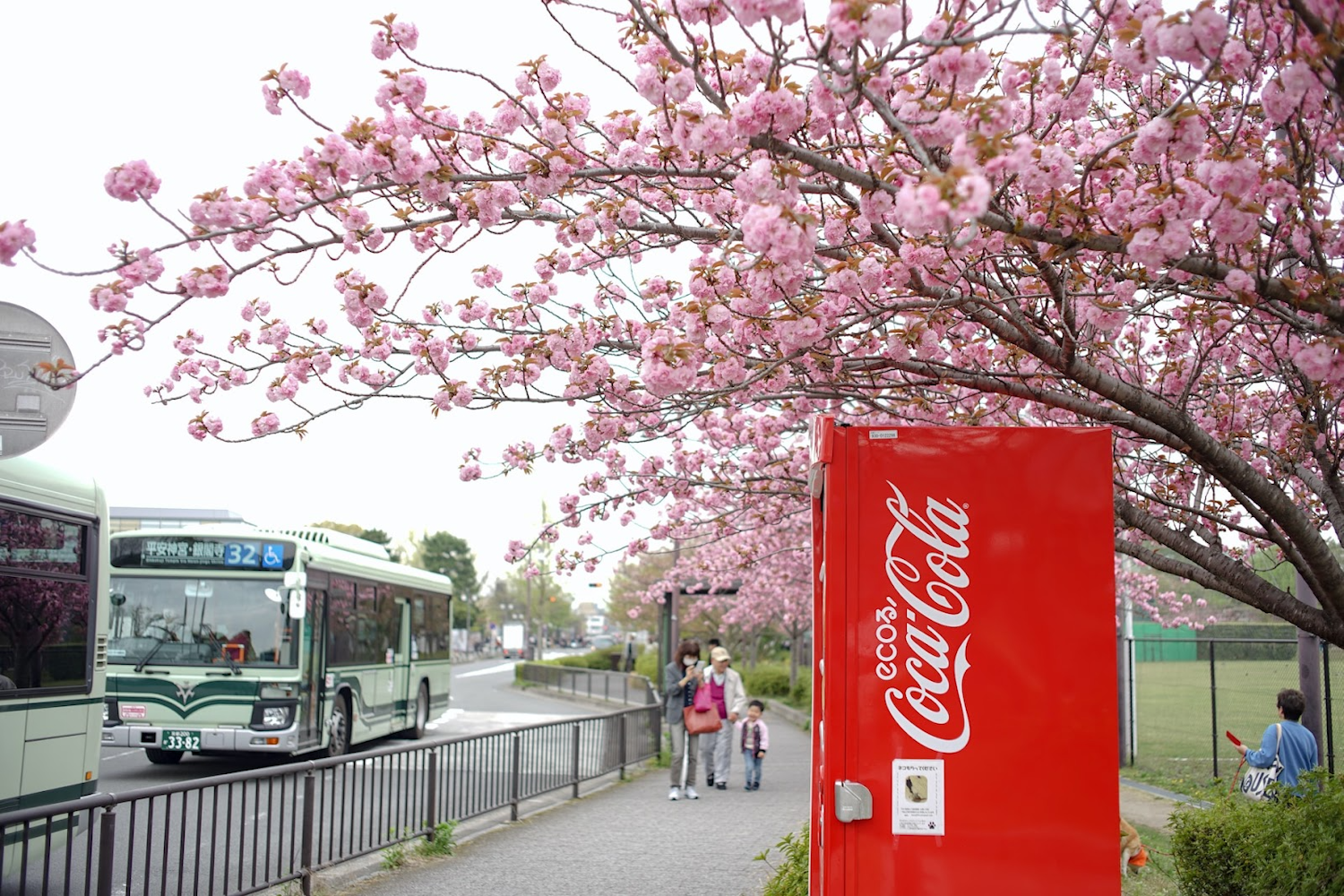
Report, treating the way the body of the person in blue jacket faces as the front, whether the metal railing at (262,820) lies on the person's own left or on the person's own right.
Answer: on the person's own left

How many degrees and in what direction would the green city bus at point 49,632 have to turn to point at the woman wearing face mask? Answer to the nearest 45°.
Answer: approximately 180°

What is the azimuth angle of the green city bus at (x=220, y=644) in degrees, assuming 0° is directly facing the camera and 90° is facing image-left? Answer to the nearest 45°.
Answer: approximately 45°

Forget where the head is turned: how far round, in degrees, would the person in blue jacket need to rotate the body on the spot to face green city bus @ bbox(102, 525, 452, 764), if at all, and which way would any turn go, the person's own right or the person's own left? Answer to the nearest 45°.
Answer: approximately 45° to the person's own left

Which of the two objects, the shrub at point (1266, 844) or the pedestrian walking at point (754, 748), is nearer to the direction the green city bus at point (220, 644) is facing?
the shrub

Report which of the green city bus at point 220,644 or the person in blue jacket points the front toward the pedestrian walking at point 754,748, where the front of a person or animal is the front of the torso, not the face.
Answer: the person in blue jacket

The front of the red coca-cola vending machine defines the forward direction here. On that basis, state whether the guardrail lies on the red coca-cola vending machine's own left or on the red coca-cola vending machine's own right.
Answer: on the red coca-cola vending machine's own right
